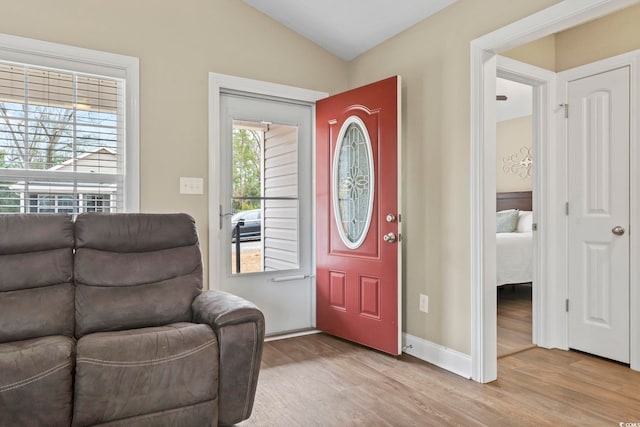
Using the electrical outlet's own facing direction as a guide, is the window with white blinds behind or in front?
in front

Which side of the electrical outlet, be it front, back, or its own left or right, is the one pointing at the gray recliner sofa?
front

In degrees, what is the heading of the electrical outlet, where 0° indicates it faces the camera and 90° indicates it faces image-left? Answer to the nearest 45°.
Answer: approximately 45°

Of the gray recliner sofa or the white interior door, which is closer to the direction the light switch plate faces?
the gray recliner sofa

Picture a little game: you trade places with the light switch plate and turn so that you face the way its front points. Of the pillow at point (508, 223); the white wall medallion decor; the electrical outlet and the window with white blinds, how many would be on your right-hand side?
1

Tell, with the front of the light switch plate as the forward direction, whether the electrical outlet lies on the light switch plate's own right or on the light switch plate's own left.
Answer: on the light switch plate's own left

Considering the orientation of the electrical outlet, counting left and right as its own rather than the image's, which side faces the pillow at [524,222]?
back

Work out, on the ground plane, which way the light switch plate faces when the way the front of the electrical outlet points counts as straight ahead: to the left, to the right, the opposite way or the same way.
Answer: to the left

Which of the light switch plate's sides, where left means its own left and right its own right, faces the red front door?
left

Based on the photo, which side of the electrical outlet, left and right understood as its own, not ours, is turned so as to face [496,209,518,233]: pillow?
back

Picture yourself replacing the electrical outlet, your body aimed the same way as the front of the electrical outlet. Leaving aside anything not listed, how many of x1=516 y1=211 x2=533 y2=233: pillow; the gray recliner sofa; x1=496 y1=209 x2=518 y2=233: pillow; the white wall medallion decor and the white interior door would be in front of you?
1

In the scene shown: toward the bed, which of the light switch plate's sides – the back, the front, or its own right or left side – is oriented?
left

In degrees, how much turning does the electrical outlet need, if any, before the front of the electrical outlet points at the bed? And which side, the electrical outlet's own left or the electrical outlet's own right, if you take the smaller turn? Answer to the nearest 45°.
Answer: approximately 180°

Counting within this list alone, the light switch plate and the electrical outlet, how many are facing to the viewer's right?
0

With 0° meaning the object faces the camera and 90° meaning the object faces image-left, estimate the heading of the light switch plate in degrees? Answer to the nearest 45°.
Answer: approximately 0°

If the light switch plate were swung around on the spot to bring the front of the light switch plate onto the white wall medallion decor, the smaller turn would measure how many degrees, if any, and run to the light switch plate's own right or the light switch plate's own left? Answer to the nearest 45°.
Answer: approximately 90° to the light switch plate's own left

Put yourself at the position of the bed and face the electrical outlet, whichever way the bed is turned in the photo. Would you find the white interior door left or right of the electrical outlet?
left
